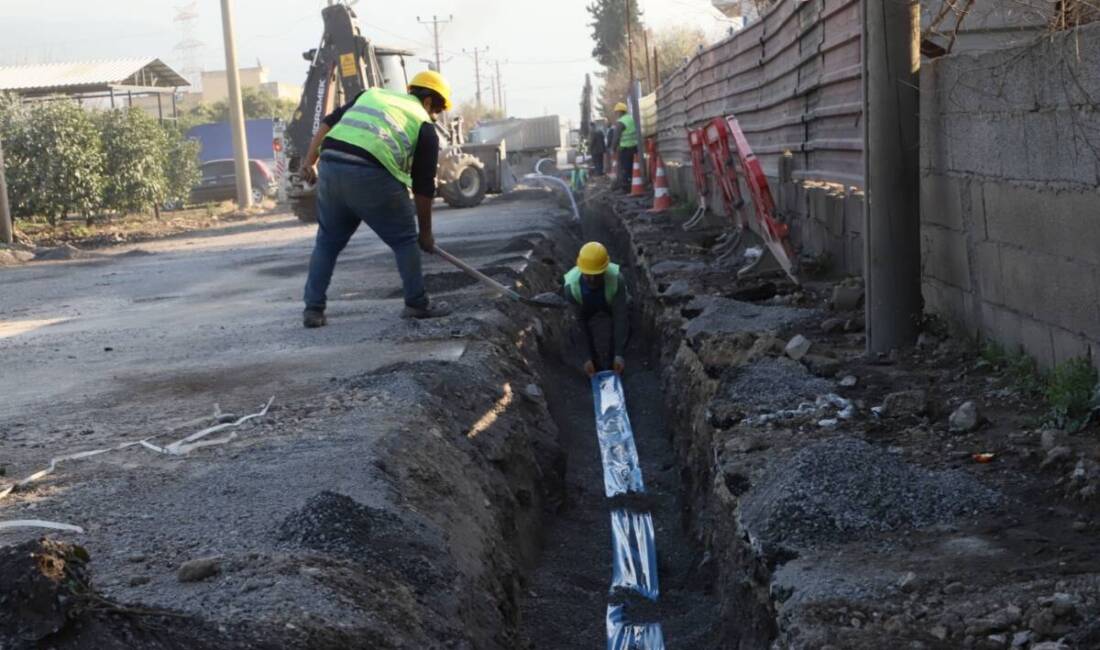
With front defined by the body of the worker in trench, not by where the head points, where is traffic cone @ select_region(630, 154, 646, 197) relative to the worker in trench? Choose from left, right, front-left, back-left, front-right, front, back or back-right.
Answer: back

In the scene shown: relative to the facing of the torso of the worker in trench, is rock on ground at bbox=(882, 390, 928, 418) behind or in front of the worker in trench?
in front

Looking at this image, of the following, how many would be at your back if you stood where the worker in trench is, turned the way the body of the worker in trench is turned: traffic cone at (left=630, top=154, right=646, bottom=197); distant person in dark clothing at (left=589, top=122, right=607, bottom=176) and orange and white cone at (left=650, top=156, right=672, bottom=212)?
3

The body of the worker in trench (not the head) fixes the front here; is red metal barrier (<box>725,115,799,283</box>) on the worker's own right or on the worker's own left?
on the worker's own left

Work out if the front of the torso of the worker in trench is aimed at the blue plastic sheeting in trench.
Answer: yes

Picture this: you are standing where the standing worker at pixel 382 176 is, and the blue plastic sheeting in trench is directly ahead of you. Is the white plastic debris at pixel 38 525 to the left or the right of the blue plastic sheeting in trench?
right

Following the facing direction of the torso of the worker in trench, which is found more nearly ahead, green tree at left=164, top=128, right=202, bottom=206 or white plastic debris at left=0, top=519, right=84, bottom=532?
the white plastic debris

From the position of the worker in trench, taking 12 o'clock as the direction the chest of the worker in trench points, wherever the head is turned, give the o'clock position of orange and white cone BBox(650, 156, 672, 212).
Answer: The orange and white cone is roughly at 6 o'clock from the worker in trench.

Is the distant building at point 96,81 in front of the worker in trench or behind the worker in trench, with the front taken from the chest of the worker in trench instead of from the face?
behind

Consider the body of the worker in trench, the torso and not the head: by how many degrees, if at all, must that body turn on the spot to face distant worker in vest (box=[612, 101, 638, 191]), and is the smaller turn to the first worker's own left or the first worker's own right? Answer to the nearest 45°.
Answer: approximately 180°

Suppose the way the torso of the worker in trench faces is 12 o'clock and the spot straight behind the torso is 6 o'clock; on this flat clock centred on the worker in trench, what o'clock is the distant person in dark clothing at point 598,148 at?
The distant person in dark clothing is roughly at 6 o'clock from the worker in trench.

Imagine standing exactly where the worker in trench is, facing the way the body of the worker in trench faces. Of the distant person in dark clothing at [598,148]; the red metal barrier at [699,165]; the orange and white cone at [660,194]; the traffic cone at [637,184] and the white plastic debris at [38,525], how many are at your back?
4

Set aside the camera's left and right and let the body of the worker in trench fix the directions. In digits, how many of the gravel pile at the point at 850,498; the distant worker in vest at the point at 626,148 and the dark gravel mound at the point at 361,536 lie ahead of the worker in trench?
2

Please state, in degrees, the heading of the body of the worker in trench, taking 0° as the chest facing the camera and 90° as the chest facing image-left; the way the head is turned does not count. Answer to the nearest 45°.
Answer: approximately 0°
